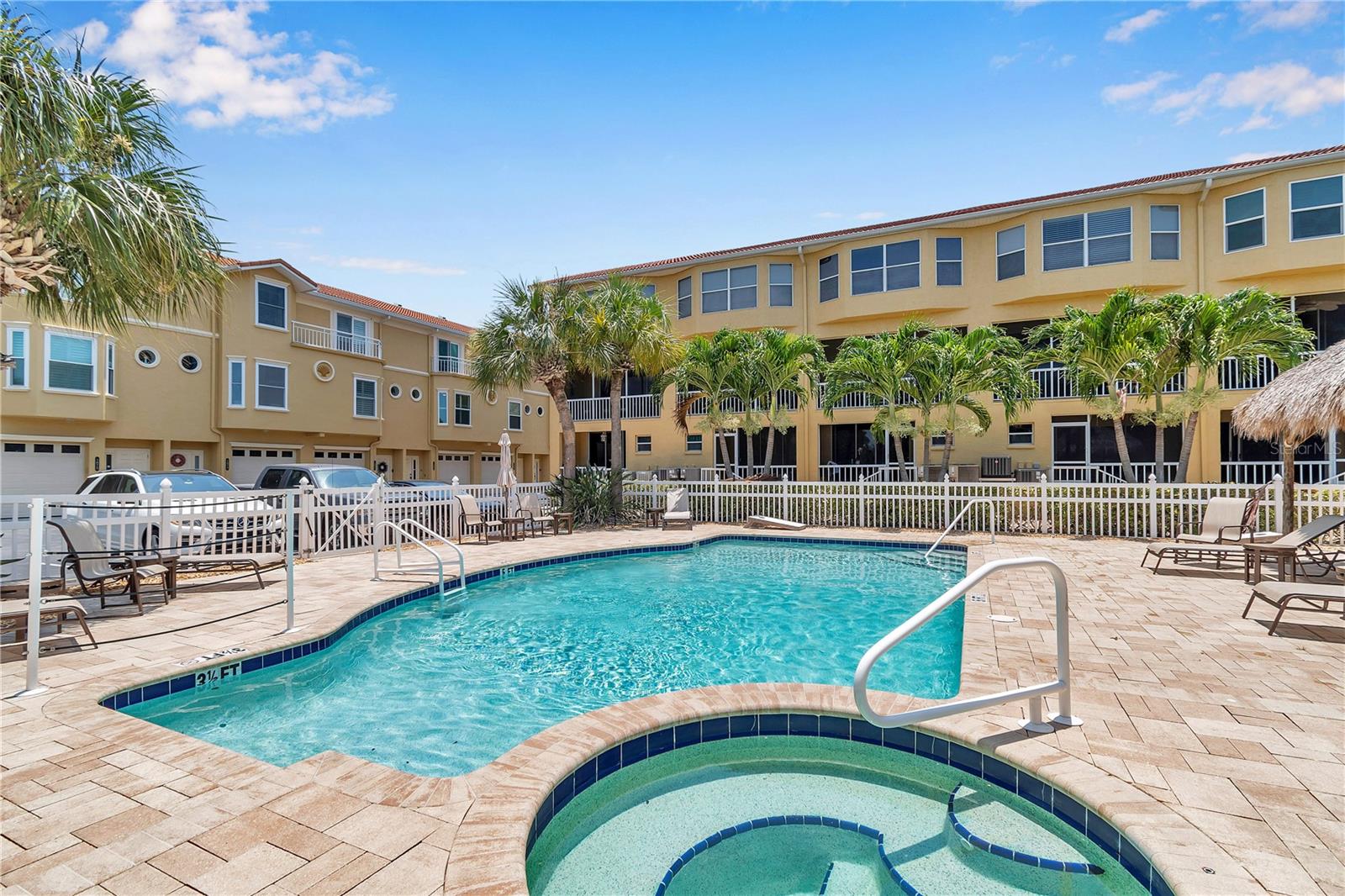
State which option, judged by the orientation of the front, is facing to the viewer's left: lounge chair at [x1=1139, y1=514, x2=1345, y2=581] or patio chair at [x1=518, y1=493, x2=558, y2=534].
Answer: the lounge chair

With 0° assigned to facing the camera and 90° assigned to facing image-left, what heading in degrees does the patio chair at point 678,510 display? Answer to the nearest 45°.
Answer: approximately 0°

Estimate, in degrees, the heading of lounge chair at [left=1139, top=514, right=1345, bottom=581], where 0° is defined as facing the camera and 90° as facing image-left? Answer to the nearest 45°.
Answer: approximately 90°
